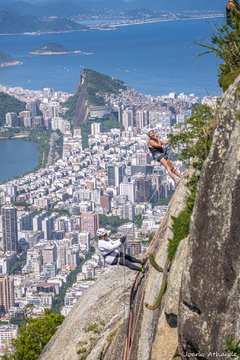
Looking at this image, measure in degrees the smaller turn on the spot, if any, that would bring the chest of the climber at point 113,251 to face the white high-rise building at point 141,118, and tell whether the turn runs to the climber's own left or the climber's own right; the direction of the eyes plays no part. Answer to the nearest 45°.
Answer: approximately 90° to the climber's own left

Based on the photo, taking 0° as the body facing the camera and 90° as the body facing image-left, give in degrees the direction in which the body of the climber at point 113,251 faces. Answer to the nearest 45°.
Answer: approximately 270°

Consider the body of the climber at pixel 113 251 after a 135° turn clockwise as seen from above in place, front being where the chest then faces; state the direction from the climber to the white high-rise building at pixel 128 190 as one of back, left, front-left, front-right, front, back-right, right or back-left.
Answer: back-right
